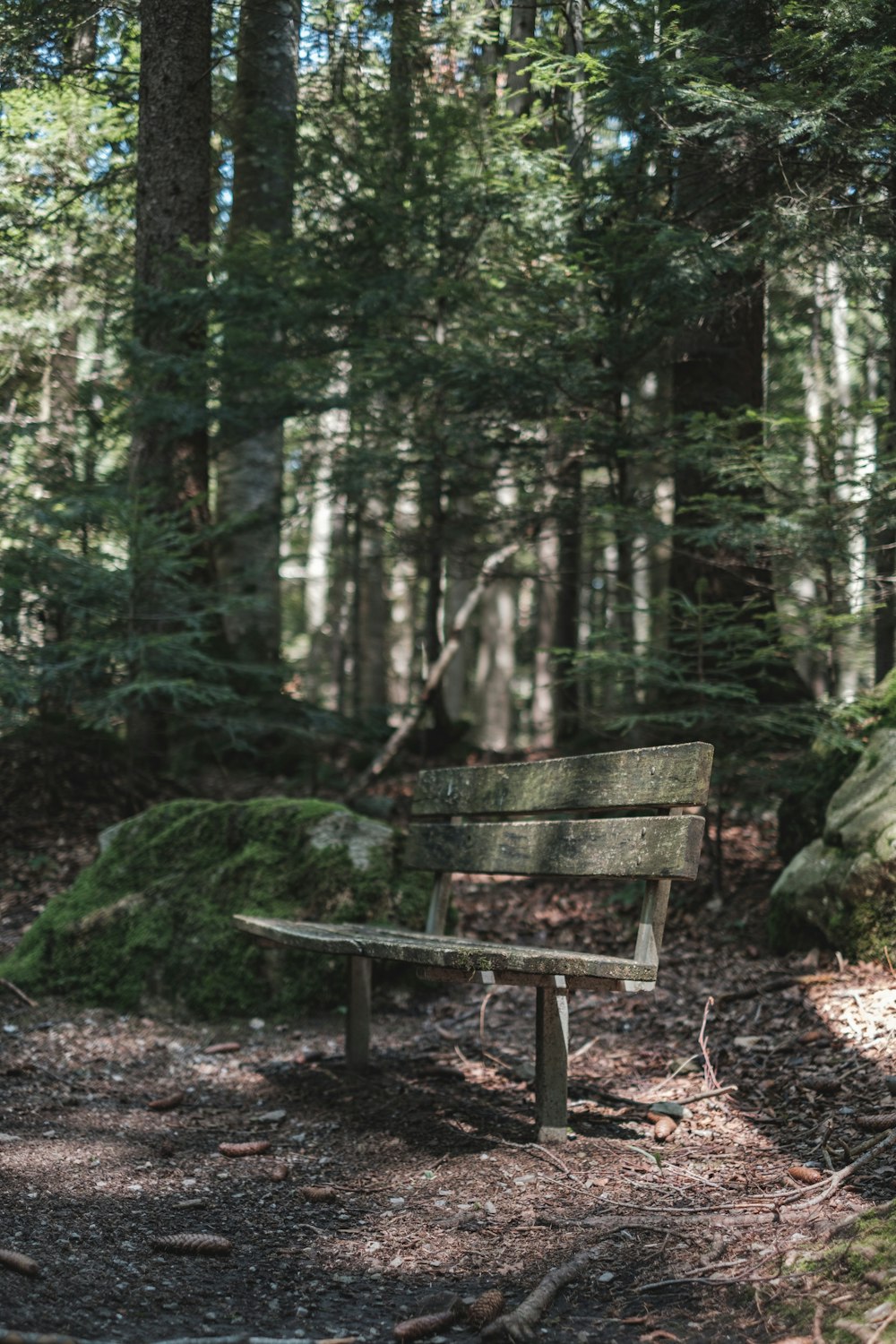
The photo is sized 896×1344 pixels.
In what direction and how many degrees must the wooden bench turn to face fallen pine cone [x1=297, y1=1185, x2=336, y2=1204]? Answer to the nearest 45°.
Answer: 0° — it already faces it

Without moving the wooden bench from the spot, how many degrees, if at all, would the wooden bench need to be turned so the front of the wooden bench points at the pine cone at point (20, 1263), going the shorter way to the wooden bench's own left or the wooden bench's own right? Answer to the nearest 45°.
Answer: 0° — it already faces it

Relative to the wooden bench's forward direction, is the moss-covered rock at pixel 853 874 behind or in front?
behind

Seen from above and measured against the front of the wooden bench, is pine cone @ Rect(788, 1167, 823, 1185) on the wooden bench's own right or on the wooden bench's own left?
on the wooden bench's own left

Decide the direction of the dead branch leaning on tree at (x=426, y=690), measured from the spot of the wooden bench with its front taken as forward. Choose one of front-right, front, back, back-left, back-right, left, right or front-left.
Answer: back-right

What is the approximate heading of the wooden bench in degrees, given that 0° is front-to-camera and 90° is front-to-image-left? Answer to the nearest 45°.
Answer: approximately 45°

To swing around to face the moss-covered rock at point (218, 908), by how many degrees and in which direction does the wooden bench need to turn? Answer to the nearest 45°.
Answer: approximately 90° to its right

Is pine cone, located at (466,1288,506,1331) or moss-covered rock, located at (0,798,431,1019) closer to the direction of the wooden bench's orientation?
the pine cone

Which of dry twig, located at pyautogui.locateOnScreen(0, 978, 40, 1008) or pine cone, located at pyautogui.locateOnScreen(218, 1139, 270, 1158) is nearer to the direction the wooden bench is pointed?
the pine cone
